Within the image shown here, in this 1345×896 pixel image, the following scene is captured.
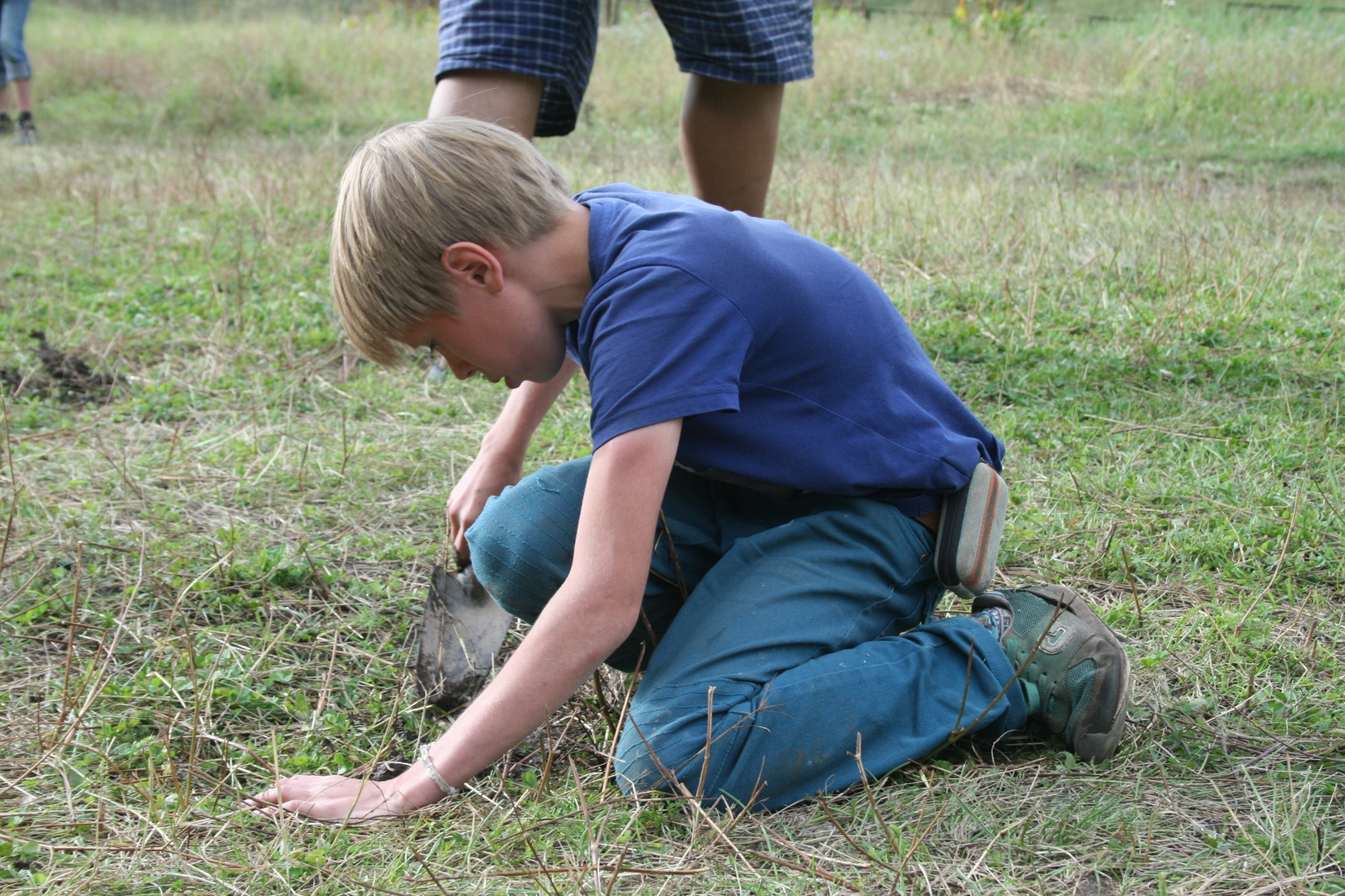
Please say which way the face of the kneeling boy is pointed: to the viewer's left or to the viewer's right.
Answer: to the viewer's left

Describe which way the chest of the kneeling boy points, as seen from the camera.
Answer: to the viewer's left
